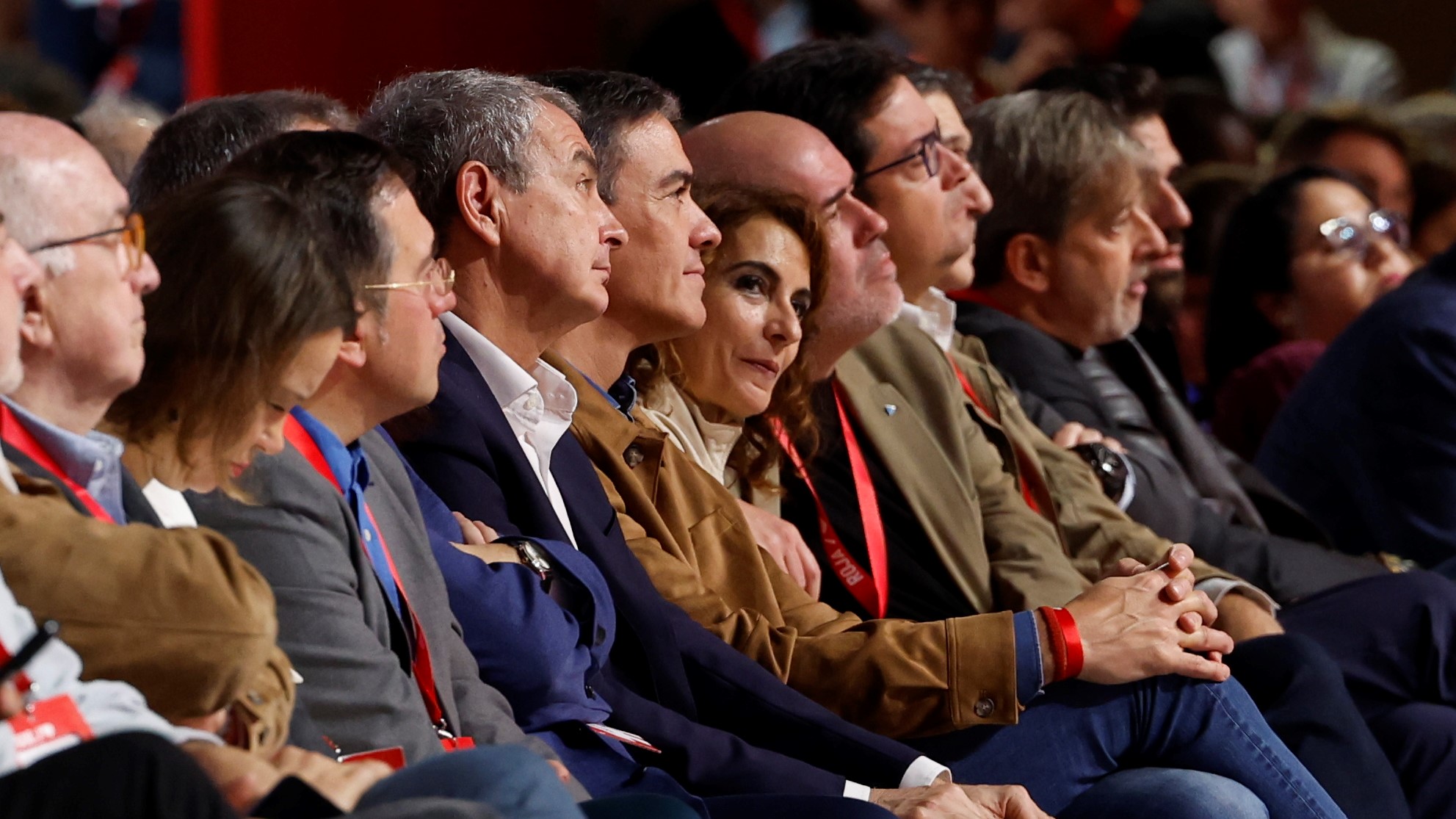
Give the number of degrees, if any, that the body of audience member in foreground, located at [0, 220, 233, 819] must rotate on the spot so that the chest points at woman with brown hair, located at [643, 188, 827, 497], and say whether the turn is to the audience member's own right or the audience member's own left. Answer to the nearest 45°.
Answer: approximately 45° to the audience member's own left

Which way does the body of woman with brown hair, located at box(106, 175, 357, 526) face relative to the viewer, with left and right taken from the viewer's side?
facing to the right of the viewer

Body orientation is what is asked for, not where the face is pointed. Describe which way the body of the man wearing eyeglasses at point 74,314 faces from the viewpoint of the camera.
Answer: to the viewer's right

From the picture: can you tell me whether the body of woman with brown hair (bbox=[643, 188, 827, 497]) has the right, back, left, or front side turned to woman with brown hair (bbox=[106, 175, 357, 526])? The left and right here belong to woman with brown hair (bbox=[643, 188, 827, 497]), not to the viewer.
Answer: right

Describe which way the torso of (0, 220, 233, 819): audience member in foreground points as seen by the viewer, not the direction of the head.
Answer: to the viewer's right

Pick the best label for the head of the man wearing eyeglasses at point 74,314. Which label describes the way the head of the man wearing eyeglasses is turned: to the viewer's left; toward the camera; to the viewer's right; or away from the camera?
to the viewer's right

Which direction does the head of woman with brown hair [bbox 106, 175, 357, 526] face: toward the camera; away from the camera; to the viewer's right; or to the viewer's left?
to the viewer's right

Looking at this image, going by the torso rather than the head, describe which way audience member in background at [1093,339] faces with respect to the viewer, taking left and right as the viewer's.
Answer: facing to the right of the viewer

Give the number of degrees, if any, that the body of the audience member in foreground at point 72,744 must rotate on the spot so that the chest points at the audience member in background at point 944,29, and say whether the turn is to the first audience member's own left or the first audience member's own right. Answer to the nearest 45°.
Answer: approximately 45° to the first audience member's own left

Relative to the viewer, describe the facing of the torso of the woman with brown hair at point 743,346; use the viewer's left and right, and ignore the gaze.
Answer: facing the viewer and to the right of the viewer

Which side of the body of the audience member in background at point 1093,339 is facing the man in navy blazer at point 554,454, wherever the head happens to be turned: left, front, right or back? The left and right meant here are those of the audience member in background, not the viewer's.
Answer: right
